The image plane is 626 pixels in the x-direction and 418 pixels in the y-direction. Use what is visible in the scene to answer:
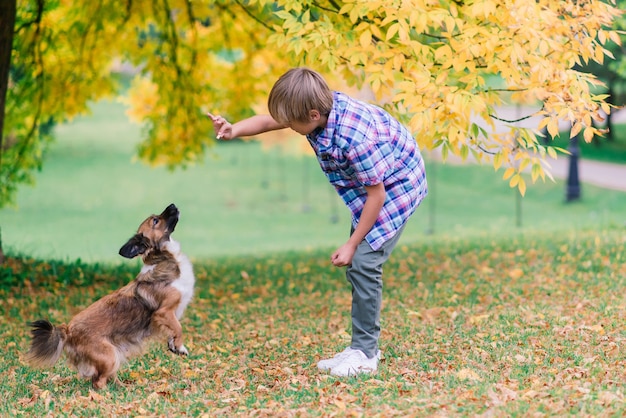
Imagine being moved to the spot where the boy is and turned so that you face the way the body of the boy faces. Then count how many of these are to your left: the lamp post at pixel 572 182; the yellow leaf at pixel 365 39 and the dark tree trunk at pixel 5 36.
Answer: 0

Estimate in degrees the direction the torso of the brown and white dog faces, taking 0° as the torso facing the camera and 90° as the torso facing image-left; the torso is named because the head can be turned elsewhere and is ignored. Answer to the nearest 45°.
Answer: approximately 270°

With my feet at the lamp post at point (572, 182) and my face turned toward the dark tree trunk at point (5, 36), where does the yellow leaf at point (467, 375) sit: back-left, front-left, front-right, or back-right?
front-left

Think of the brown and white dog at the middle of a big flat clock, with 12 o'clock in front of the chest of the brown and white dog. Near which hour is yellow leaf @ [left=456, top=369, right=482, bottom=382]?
The yellow leaf is roughly at 1 o'clock from the brown and white dog.

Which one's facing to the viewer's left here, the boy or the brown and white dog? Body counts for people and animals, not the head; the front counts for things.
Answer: the boy

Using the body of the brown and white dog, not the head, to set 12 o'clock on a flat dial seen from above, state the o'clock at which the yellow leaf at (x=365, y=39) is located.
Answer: The yellow leaf is roughly at 11 o'clock from the brown and white dog.

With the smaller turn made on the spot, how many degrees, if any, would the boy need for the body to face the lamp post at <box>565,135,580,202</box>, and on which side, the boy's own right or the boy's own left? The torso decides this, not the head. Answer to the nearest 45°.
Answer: approximately 90° to the boy's own right

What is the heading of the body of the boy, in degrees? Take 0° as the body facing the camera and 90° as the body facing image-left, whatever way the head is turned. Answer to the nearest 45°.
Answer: approximately 90°

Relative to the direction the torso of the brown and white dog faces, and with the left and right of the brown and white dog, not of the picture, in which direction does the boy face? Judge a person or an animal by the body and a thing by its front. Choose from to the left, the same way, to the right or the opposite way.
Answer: the opposite way

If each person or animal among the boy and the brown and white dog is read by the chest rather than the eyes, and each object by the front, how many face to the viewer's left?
1

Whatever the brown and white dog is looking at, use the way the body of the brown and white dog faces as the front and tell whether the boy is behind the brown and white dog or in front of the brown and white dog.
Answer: in front

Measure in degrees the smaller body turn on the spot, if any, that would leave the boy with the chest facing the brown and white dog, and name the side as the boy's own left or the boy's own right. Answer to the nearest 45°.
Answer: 0° — they already face it
